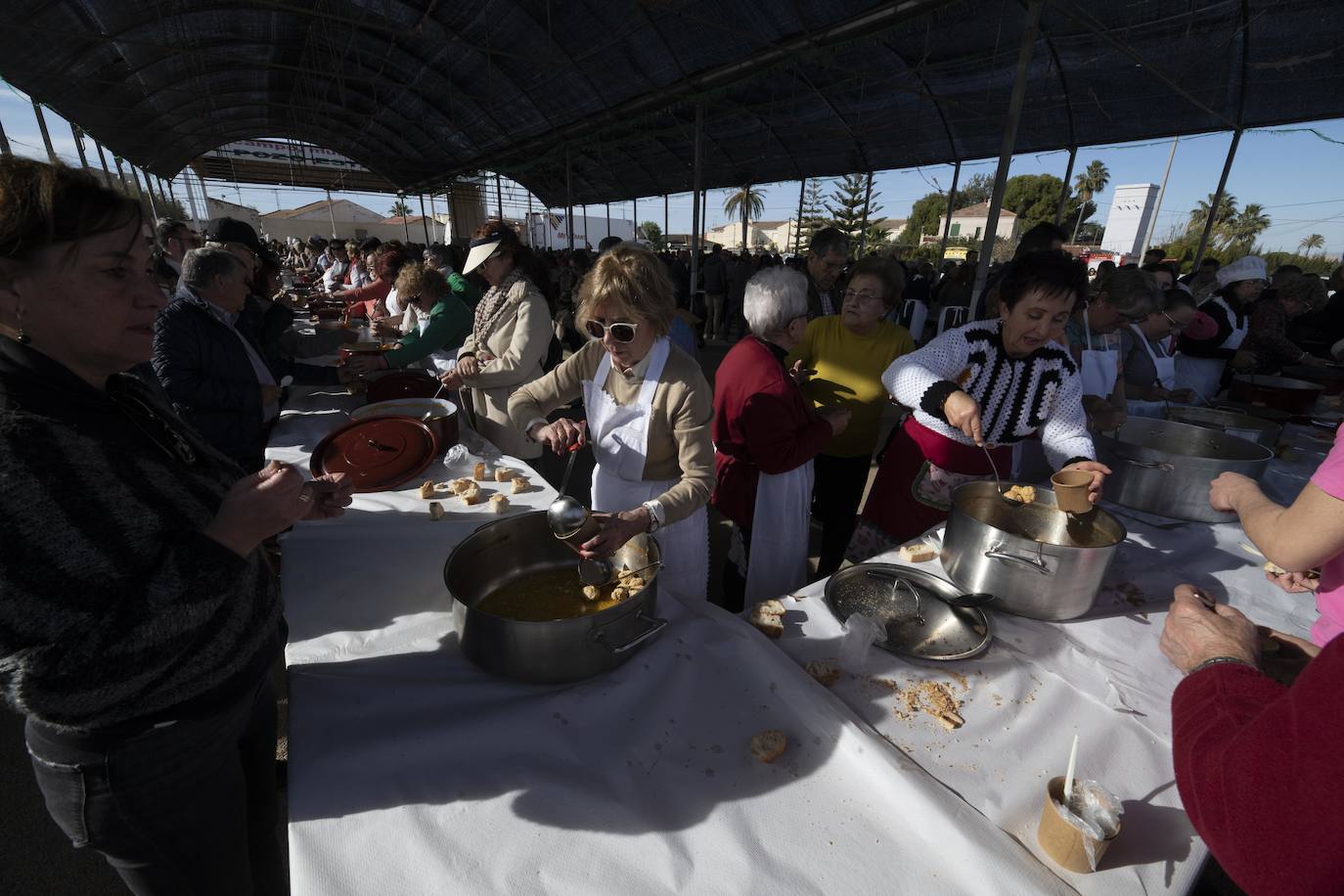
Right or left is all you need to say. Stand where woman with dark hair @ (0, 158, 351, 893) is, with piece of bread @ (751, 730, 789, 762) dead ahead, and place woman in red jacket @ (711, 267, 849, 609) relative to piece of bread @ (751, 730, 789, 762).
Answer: left

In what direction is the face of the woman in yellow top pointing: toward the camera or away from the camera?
toward the camera

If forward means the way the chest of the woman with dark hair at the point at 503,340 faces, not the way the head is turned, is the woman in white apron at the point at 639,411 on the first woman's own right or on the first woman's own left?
on the first woman's own left

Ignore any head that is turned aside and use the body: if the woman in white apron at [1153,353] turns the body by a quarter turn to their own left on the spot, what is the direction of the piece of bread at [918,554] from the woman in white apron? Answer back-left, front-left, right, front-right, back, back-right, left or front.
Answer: back-right

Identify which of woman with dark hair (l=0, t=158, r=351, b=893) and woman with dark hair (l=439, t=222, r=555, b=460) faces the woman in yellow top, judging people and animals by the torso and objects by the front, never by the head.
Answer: woman with dark hair (l=0, t=158, r=351, b=893)

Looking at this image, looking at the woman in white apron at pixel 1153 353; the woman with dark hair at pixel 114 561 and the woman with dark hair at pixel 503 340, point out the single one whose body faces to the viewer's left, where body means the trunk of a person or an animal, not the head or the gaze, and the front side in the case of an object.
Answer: the woman with dark hair at pixel 503 340

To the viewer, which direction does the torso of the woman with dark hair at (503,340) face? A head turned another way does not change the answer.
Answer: to the viewer's left

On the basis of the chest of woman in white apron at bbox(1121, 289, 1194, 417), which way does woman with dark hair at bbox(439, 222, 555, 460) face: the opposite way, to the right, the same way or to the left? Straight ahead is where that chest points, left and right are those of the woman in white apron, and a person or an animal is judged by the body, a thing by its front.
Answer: to the right

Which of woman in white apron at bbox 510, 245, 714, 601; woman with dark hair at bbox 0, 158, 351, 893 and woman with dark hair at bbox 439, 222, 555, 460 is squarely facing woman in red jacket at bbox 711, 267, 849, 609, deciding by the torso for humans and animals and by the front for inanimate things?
woman with dark hair at bbox 0, 158, 351, 893

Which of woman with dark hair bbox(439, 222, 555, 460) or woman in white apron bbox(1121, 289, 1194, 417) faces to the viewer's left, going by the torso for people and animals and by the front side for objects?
the woman with dark hair

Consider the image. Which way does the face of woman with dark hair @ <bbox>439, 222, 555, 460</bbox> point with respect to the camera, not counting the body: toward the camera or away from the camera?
toward the camera

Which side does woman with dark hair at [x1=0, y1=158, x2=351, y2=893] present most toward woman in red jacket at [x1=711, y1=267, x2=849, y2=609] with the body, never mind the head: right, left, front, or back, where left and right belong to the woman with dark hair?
front

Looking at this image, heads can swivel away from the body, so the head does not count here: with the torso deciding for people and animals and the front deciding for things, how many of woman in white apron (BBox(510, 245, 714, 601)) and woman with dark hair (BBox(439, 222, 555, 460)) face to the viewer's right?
0

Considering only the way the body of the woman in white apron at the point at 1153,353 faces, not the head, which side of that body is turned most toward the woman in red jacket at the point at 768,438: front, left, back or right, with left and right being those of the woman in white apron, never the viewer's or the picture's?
right

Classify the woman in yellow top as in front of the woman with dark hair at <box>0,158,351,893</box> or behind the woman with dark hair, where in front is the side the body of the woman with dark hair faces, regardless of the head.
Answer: in front

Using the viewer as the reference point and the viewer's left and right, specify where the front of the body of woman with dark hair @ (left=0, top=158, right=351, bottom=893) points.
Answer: facing to the right of the viewer
